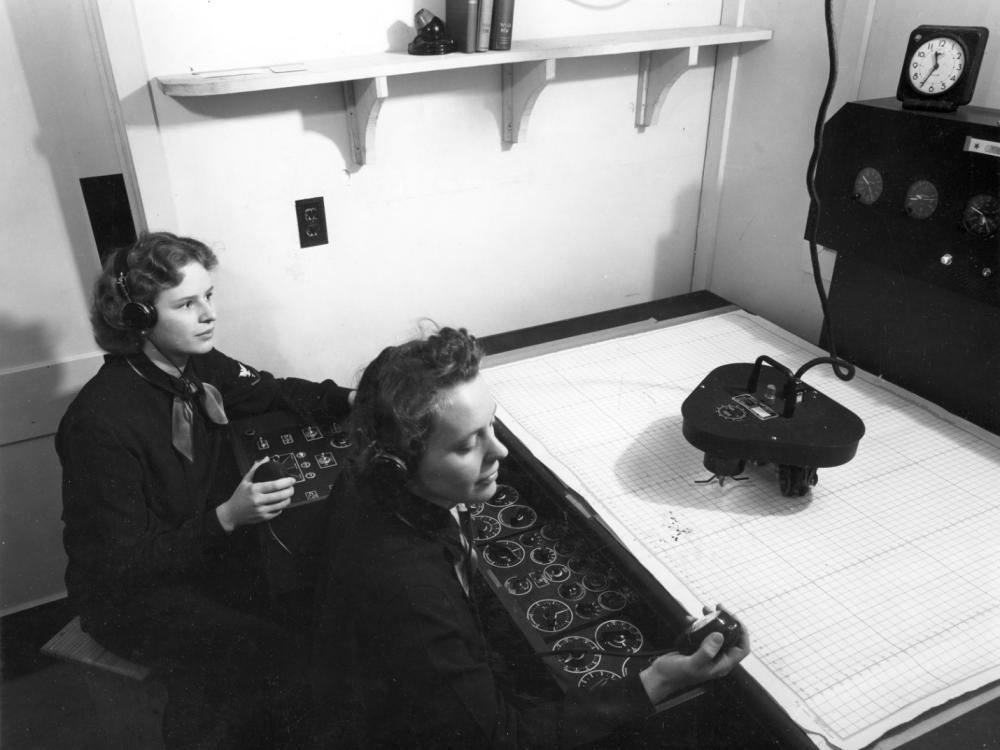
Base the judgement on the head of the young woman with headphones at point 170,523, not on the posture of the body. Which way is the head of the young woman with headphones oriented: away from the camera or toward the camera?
toward the camera

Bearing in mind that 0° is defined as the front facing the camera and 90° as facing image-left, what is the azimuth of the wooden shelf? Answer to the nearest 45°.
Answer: approximately 315°

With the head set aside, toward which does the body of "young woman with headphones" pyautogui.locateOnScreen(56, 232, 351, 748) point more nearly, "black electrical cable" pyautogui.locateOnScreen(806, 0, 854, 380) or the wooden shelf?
the black electrical cable

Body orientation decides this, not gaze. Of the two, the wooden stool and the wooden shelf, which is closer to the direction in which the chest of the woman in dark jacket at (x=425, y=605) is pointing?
the wooden shelf

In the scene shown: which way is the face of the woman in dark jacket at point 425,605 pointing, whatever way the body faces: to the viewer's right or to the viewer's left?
to the viewer's right

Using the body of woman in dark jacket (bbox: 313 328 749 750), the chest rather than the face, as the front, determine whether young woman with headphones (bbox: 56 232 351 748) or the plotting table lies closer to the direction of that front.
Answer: the plotting table

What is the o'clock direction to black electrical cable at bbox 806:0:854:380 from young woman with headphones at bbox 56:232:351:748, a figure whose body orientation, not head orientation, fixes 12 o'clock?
The black electrical cable is roughly at 11 o'clock from the young woman with headphones.

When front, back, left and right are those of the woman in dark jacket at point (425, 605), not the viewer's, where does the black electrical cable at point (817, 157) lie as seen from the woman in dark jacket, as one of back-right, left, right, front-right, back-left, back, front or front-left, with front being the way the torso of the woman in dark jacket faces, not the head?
front-left

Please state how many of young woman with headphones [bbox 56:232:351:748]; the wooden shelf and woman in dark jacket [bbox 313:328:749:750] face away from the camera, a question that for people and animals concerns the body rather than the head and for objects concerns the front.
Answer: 0

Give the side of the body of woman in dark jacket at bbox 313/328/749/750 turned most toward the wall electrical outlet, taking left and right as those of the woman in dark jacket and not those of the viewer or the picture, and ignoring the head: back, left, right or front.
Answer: left

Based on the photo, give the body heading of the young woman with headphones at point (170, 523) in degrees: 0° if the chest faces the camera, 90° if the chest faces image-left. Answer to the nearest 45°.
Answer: approximately 315°

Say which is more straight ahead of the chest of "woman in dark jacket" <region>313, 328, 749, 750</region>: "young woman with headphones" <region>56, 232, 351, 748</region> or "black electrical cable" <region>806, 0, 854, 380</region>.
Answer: the black electrical cable

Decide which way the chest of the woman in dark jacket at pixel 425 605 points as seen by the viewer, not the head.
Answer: to the viewer's right

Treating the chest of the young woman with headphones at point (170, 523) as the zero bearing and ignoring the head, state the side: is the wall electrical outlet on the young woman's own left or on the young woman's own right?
on the young woman's own left

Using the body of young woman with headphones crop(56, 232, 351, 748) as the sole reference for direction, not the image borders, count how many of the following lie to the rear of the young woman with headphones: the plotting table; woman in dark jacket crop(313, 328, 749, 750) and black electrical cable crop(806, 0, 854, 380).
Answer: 0

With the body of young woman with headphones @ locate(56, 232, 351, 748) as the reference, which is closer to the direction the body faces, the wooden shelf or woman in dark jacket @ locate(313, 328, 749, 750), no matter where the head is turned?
the woman in dark jacket
